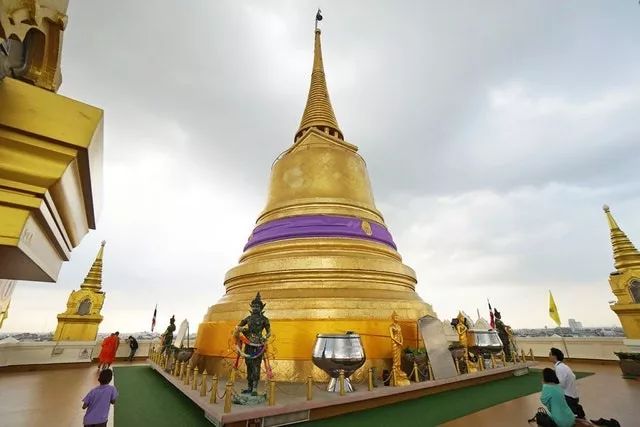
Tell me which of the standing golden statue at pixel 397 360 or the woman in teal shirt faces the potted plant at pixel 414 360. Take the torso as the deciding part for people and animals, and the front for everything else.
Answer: the woman in teal shirt

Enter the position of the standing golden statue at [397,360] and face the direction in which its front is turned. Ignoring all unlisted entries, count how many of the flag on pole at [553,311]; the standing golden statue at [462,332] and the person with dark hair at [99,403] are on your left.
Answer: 2

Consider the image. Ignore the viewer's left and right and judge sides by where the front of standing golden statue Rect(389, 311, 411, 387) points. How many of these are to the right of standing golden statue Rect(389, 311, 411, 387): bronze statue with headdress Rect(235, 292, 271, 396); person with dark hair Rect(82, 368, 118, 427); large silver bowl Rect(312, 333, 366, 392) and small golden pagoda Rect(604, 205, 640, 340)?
3

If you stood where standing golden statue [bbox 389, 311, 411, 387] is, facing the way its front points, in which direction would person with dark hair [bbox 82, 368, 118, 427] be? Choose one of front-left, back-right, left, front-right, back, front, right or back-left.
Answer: right

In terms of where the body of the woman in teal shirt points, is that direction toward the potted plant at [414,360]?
yes

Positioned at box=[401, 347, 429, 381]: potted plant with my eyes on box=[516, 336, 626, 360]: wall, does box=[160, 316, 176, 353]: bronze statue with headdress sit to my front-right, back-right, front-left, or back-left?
back-left

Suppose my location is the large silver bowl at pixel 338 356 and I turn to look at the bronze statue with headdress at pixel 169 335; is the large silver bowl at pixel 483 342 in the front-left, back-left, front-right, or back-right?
back-right

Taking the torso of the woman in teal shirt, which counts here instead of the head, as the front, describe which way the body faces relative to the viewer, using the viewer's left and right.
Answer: facing away from the viewer and to the left of the viewer

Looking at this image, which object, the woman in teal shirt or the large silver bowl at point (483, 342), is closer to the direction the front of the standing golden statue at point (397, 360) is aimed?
the woman in teal shirt

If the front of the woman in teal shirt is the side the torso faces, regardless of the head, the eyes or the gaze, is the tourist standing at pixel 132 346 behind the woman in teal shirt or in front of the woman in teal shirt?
in front

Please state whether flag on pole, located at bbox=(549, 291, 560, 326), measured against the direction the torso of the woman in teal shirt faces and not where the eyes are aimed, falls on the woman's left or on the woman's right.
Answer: on the woman's right

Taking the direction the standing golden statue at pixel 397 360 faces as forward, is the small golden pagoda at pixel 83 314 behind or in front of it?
behind

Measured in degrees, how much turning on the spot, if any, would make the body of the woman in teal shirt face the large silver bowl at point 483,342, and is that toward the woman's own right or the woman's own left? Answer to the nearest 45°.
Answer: approximately 45° to the woman's own right

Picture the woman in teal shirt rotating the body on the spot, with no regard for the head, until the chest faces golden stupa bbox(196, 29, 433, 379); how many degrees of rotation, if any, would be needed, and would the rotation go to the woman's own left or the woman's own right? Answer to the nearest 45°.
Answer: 0° — they already face it

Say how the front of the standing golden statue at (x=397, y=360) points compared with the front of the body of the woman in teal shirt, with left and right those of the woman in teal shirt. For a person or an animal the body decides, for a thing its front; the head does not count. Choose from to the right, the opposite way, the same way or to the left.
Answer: the opposite way
